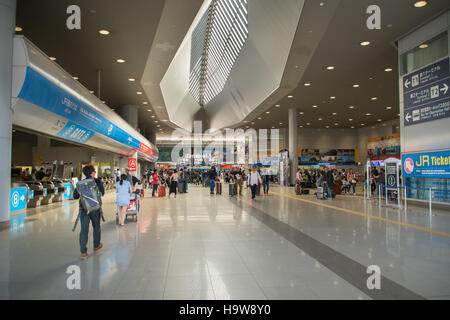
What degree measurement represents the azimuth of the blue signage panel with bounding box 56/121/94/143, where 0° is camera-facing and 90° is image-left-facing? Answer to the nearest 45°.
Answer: approximately 315°

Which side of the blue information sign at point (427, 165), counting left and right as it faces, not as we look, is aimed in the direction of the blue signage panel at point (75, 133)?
front

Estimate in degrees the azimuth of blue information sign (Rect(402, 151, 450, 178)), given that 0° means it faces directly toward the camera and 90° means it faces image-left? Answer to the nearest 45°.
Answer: approximately 45°

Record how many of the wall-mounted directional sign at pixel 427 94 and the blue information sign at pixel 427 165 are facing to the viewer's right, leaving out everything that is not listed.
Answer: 0

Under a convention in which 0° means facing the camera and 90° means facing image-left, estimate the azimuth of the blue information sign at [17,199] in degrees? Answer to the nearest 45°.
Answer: approximately 315°

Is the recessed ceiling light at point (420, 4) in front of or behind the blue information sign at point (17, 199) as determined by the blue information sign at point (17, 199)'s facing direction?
in front

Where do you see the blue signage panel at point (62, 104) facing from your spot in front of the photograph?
facing the viewer and to the right of the viewer

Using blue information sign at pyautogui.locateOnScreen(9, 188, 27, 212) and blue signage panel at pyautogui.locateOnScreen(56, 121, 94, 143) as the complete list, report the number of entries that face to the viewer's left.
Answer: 0
